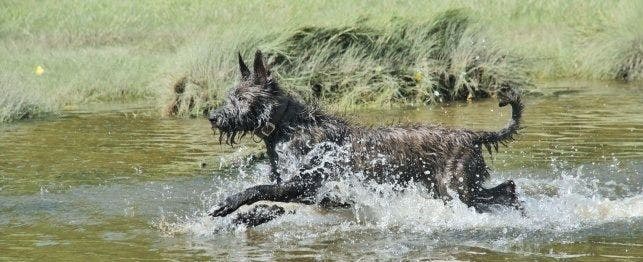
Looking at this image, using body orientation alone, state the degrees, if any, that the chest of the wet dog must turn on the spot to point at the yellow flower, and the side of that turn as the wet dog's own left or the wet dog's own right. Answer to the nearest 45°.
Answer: approximately 45° to the wet dog's own right

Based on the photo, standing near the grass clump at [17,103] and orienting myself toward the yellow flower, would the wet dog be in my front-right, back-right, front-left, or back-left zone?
back-right

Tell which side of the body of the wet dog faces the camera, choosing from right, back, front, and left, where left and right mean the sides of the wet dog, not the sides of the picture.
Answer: left

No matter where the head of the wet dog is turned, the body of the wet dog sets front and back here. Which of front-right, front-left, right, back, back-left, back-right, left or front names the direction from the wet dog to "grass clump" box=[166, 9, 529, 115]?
right

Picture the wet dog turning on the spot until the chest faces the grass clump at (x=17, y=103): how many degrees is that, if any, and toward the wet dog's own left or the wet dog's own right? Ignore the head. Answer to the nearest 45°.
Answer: approximately 45° to the wet dog's own right

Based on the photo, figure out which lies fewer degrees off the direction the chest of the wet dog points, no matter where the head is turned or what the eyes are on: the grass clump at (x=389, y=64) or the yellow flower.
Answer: the yellow flower
